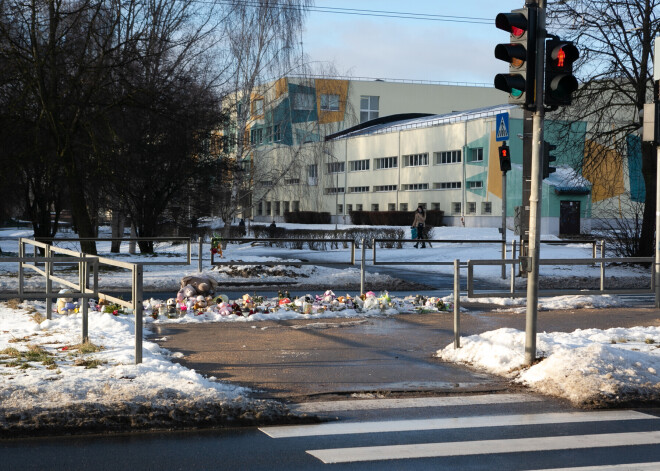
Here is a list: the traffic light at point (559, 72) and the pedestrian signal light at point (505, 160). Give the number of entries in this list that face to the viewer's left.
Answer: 0

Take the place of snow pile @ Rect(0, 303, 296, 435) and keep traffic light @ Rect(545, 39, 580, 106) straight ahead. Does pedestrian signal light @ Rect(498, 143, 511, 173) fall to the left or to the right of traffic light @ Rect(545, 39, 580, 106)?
left

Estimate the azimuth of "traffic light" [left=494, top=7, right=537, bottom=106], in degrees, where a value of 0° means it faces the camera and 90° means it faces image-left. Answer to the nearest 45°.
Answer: approximately 45°

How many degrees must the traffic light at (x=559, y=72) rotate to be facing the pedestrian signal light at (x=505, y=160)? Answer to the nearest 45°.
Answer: approximately 135° to its left

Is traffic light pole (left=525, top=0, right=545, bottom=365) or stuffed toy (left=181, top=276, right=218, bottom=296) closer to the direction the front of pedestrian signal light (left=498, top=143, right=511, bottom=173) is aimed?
the traffic light pole

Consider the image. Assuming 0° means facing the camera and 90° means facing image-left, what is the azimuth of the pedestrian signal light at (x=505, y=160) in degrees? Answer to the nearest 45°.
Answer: approximately 0°

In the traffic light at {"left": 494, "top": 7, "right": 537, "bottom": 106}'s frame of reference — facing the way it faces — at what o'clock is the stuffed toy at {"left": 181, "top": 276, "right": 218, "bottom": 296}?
The stuffed toy is roughly at 3 o'clock from the traffic light.

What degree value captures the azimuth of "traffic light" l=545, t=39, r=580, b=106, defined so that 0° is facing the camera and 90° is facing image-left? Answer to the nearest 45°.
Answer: approximately 315°

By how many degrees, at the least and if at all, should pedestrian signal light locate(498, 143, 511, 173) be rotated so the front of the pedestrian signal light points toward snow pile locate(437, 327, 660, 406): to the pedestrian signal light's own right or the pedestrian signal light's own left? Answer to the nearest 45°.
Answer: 0° — it already faces it

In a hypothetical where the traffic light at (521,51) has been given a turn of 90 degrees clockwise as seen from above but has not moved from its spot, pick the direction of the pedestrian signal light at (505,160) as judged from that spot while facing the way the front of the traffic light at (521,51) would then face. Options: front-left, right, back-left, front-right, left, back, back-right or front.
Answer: front-right
